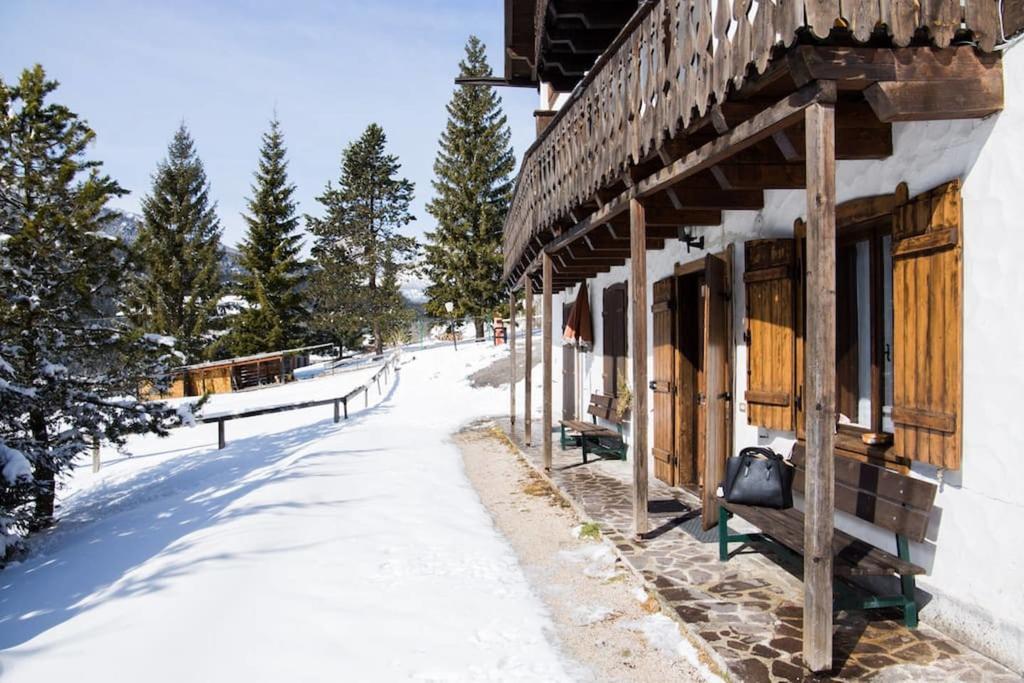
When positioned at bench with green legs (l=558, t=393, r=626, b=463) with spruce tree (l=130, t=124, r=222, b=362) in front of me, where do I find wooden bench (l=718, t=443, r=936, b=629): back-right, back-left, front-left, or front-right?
back-left

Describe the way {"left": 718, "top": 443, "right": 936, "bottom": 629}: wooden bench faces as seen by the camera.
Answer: facing the viewer and to the left of the viewer

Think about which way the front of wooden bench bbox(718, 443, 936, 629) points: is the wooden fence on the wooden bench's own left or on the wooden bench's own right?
on the wooden bench's own right

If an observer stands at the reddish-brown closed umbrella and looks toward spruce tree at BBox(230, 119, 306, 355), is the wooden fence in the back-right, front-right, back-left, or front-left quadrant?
front-left

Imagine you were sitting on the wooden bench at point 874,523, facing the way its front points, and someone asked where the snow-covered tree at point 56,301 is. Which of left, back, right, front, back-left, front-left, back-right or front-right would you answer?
front-right

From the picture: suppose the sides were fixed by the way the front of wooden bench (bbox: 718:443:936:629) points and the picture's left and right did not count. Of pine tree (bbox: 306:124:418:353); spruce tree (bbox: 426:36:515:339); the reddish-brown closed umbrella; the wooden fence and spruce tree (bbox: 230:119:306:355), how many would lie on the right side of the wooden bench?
5

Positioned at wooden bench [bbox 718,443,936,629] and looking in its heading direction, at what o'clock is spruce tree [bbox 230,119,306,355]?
The spruce tree is roughly at 3 o'clock from the wooden bench.

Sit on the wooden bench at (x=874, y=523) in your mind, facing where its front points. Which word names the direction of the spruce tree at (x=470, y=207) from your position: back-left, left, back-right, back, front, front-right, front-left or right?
right

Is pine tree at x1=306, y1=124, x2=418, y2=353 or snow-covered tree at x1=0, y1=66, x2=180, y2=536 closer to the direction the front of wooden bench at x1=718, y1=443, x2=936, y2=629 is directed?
the snow-covered tree

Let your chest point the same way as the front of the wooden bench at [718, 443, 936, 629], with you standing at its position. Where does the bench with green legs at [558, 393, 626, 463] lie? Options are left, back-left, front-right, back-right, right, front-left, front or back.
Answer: right

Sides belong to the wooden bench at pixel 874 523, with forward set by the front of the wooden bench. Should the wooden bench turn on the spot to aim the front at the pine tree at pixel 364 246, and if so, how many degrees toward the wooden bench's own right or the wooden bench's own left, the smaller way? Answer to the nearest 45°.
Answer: approximately 90° to the wooden bench's own right

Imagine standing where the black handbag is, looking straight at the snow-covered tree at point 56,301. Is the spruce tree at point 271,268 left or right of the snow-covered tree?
right
